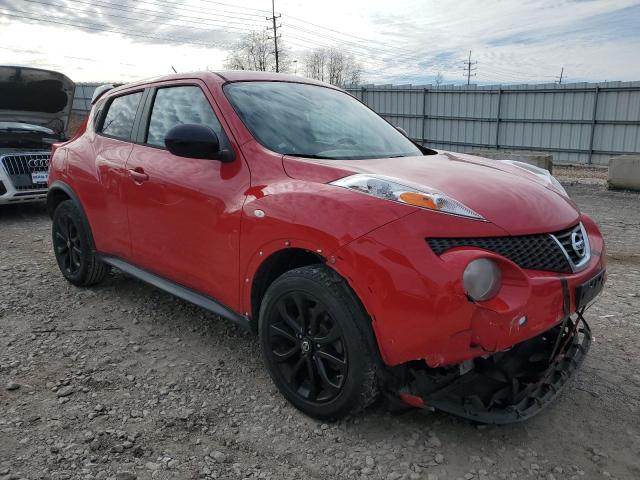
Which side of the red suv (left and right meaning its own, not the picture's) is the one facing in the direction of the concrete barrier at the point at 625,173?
left

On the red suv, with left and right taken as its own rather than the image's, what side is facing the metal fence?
left

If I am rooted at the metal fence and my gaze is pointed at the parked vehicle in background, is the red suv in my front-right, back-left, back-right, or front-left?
front-left

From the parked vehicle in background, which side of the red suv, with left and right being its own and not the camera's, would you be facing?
back

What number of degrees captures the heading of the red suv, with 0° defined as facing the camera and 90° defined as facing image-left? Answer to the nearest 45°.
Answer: approximately 315°
